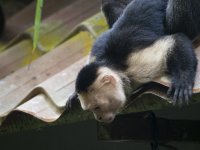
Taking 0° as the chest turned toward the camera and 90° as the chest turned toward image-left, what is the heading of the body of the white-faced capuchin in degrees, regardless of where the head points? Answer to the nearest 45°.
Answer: approximately 45°
